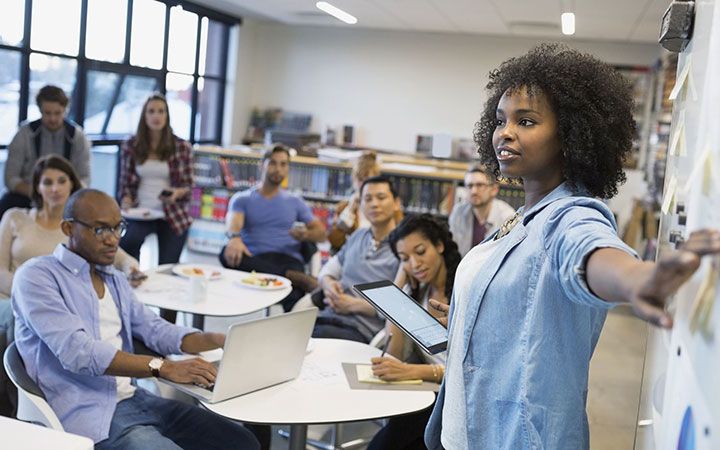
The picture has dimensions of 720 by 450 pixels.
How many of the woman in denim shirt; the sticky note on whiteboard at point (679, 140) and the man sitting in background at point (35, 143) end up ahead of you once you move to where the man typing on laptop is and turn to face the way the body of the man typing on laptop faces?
2

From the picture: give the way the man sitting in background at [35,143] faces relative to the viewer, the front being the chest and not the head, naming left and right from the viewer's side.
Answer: facing the viewer

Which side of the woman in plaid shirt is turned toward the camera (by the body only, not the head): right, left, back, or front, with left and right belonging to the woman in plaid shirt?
front

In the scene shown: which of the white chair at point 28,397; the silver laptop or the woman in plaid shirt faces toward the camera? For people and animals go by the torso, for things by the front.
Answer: the woman in plaid shirt

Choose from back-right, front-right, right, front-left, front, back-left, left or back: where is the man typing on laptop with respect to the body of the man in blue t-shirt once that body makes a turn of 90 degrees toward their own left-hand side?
right

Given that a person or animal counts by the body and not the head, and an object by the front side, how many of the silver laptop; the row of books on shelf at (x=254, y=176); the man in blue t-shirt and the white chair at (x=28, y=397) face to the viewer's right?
1

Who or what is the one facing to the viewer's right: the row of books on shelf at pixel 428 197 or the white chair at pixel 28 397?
the white chair

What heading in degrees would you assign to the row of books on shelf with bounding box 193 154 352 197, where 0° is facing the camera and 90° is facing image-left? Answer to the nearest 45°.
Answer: approximately 0°

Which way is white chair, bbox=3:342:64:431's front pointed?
to the viewer's right

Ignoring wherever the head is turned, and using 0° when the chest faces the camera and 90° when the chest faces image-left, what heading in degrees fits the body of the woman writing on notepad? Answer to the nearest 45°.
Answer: approximately 45°

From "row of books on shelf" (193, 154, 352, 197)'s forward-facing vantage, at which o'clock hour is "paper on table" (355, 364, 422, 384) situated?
The paper on table is roughly at 12 o'clock from the row of books on shelf.

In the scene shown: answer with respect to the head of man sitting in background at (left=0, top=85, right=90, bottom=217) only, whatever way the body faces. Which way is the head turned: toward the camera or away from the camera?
toward the camera

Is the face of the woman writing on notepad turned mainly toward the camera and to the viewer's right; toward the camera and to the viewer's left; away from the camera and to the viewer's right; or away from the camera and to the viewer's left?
toward the camera and to the viewer's left

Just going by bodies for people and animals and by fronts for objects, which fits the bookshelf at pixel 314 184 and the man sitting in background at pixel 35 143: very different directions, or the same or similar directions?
same or similar directions
